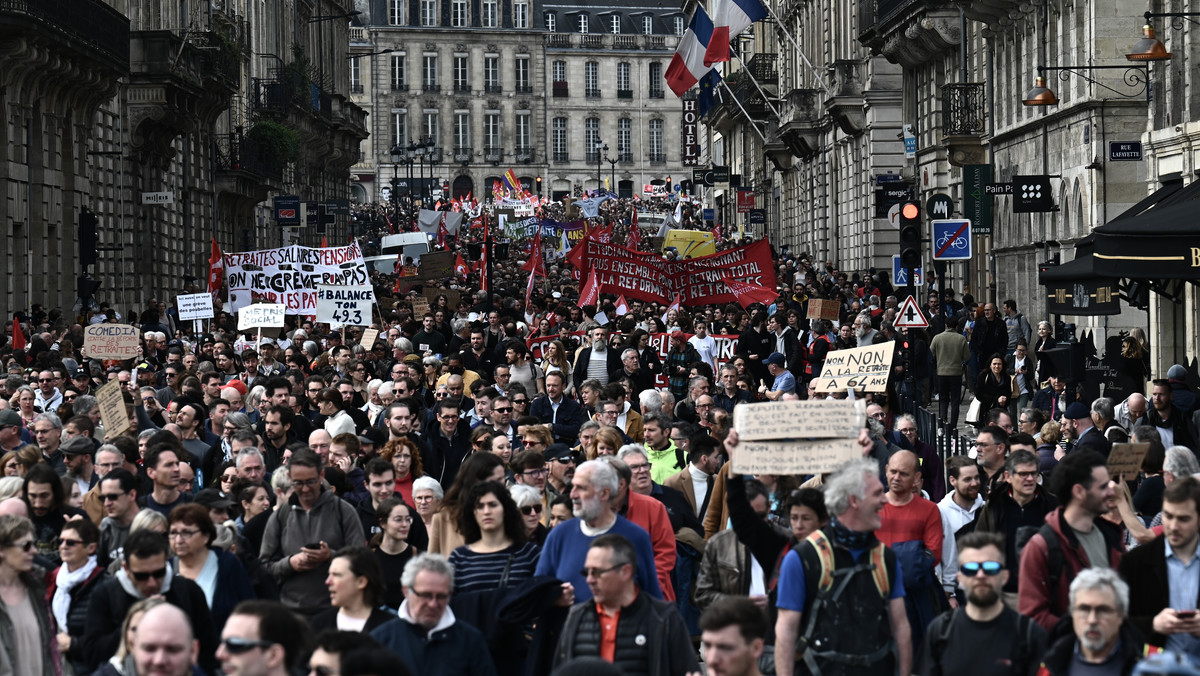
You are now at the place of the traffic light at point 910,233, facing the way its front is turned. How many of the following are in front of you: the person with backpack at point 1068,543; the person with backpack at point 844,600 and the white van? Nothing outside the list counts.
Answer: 2

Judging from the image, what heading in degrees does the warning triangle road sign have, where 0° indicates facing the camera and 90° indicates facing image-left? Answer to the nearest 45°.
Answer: approximately 0°

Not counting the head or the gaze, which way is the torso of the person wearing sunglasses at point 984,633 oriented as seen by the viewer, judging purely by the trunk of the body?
toward the camera

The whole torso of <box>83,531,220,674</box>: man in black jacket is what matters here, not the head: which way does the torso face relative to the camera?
toward the camera

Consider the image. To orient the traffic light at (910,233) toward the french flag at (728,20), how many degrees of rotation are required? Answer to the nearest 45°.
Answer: approximately 180°

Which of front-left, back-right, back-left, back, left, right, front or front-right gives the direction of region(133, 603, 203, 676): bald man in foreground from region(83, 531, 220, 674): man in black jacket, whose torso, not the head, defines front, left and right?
front

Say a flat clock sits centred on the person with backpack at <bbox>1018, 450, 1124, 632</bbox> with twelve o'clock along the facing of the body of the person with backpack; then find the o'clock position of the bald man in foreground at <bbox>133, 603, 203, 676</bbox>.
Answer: The bald man in foreground is roughly at 3 o'clock from the person with backpack.

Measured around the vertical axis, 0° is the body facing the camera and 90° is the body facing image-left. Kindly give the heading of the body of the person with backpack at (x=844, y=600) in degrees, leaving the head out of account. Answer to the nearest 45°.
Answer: approximately 315°

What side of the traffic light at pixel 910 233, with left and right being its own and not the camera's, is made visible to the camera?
front
